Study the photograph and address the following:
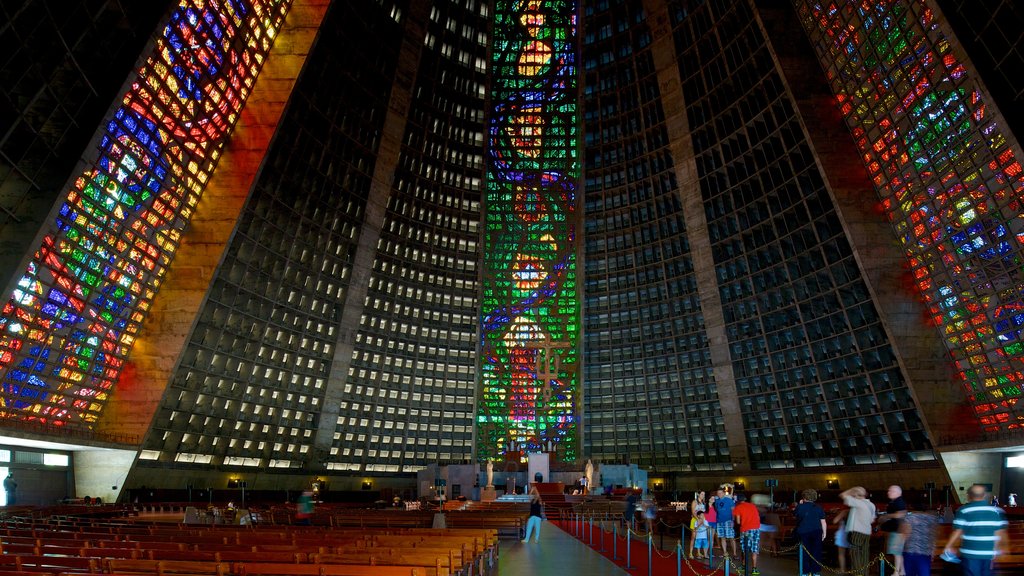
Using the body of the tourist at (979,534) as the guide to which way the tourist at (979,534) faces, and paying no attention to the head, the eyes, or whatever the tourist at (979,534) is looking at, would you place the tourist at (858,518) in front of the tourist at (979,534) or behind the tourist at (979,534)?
in front

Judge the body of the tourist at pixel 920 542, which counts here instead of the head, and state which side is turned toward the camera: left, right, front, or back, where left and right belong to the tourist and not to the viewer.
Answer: back

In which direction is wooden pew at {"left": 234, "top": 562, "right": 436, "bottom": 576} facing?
away from the camera
